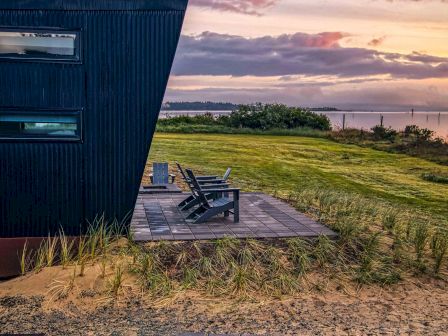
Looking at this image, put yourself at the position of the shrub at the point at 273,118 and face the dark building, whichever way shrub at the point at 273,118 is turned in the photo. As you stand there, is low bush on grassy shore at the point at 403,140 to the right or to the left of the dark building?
left

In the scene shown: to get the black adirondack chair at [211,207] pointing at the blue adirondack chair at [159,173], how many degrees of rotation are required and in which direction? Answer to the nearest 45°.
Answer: approximately 90° to its left

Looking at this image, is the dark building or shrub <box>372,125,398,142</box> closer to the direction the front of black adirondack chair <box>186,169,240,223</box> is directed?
the shrub

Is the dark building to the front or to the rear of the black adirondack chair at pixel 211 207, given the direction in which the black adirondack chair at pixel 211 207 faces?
to the rear

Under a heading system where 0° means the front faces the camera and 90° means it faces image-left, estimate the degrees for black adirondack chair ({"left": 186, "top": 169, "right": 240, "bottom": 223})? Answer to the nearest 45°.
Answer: approximately 270°

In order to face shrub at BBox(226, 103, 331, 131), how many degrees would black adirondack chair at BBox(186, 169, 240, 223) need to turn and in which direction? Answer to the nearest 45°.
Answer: approximately 90° to its left

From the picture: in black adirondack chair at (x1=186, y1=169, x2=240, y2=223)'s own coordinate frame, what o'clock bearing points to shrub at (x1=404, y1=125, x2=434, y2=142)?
The shrub is roughly at 10 o'clock from the black adirondack chair.

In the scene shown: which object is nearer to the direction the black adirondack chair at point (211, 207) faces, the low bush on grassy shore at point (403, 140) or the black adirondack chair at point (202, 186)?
the low bush on grassy shore

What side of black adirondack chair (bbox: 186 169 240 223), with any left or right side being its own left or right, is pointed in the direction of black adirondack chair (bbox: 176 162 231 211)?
left

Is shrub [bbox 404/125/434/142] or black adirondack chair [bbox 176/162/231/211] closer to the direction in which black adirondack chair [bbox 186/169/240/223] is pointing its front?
the shrub

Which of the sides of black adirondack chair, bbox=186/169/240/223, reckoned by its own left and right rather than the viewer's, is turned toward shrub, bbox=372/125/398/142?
left

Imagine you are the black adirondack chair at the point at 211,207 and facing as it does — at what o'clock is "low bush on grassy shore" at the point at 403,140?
The low bush on grassy shore is roughly at 10 o'clock from the black adirondack chair.
